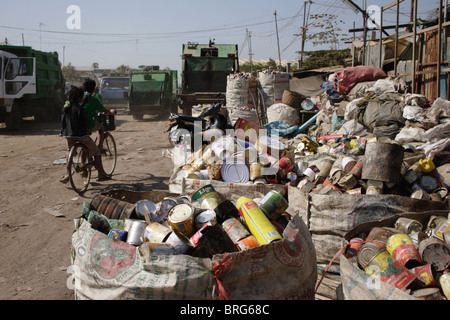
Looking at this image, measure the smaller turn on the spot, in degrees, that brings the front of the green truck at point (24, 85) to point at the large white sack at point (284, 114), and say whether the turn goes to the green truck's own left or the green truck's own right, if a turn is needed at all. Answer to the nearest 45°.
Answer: approximately 90° to the green truck's own left

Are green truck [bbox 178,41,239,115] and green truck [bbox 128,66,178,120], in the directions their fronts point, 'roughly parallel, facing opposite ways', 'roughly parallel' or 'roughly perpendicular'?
roughly parallel

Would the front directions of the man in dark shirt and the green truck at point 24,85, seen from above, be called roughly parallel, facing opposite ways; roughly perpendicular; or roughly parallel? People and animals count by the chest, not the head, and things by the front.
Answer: roughly parallel, facing opposite ways

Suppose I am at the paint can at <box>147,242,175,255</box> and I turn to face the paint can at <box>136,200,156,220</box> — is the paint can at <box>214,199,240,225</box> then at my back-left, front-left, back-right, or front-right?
front-right

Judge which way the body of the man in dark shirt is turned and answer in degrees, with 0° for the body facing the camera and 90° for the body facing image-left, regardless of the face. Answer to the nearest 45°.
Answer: approximately 225°

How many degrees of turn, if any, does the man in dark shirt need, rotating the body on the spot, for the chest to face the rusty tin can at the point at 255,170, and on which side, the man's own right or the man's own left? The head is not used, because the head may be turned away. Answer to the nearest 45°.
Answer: approximately 90° to the man's own right

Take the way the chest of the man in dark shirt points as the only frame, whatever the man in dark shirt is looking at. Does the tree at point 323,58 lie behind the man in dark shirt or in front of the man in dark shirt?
in front

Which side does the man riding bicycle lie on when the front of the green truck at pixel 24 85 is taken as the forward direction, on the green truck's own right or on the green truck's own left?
on the green truck's own left
